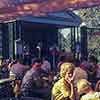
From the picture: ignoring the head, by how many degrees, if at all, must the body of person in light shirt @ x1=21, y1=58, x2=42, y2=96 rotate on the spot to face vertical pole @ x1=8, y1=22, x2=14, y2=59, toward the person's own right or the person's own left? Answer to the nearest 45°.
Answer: approximately 90° to the person's own left

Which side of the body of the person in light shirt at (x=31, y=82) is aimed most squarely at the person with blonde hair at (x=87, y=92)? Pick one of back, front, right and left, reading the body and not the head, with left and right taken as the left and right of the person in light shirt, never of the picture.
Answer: right

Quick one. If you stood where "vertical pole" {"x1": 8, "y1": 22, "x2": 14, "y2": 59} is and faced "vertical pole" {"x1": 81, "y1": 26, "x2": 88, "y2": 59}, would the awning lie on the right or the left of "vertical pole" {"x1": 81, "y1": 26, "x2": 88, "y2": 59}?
left
